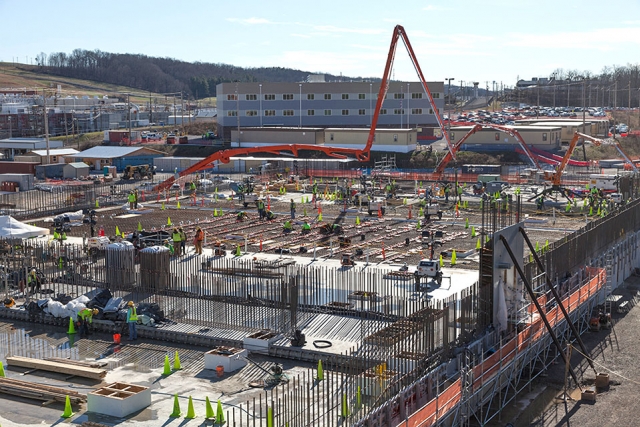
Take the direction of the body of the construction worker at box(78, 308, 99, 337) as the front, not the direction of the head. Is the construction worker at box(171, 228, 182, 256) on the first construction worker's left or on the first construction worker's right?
on the first construction worker's left

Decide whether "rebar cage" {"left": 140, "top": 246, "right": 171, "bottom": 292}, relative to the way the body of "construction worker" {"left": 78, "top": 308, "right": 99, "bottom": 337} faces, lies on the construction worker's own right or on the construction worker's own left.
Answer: on the construction worker's own left

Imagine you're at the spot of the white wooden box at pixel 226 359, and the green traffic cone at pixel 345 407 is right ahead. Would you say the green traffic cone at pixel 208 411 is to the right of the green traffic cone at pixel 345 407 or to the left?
right

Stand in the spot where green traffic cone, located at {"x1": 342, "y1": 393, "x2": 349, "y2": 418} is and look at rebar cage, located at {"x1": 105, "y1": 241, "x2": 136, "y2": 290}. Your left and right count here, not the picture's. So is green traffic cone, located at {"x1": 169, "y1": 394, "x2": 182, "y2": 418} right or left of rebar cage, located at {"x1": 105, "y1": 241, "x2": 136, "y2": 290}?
left

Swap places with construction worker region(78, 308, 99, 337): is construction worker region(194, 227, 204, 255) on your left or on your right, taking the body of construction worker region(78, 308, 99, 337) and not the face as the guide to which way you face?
on your left

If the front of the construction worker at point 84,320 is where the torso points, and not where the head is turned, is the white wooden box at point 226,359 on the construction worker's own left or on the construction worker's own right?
on the construction worker's own right

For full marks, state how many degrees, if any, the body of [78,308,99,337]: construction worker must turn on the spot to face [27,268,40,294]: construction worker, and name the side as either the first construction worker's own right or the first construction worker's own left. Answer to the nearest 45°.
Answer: approximately 90° to the first construction worker's own left
